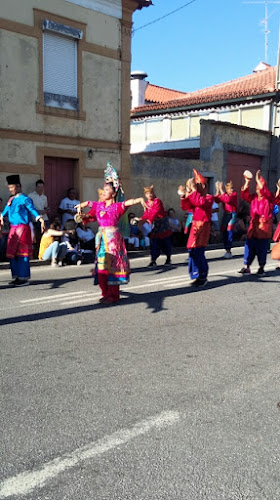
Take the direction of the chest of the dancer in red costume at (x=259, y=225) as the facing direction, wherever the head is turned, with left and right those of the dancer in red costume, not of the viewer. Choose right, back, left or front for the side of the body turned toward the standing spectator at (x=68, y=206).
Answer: right

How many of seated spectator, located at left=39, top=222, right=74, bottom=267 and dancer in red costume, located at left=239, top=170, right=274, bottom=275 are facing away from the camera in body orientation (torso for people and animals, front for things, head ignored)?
0

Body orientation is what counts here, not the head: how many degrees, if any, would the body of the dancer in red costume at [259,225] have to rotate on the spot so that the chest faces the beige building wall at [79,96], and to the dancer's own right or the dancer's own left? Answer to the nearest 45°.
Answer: approximately 90° to the dancer's own right

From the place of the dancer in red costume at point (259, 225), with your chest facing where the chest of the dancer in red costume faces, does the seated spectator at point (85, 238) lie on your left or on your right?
on your right

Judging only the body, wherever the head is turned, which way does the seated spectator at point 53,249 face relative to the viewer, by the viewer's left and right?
facing the viewer and to the right of the viewer

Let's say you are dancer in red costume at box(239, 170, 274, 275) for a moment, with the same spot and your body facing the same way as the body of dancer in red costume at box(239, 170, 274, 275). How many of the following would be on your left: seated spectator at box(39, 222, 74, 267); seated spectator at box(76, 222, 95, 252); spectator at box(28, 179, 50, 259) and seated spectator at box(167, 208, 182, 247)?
0

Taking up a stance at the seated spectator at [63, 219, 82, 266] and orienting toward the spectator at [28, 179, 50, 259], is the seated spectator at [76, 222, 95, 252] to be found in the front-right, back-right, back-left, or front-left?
front-right

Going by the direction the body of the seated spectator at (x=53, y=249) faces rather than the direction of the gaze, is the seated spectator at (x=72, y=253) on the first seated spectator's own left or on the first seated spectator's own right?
on the first seated spectator's own left

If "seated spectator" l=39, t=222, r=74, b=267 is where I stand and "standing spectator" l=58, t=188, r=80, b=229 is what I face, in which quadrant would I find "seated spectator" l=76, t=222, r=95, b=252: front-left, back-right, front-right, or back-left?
front-right

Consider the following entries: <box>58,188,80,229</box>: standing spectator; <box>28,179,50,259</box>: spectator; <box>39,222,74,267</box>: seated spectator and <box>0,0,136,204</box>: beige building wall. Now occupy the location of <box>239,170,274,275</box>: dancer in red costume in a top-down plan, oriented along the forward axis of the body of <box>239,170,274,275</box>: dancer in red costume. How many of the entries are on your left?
0

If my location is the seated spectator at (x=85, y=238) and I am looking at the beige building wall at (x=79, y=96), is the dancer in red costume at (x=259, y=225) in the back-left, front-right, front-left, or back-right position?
back-right

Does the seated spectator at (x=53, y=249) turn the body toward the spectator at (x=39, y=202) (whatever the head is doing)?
no

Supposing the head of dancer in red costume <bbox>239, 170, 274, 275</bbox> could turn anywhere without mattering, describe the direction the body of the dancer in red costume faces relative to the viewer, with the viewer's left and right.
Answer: facing the viewer and to the left of the viewer
